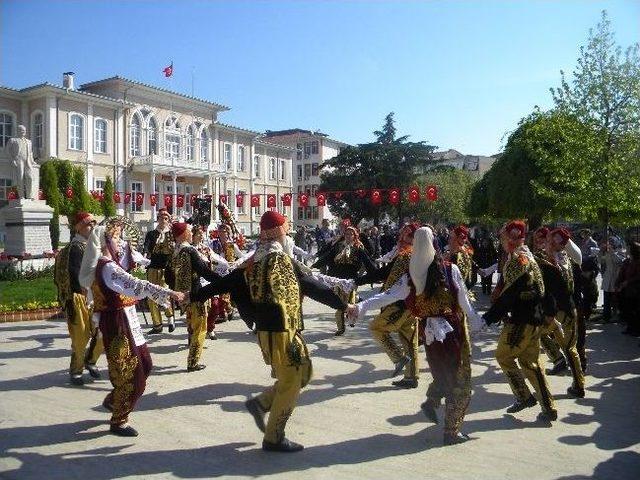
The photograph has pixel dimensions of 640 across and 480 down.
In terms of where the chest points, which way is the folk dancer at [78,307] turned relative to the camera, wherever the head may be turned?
to the viewer's right

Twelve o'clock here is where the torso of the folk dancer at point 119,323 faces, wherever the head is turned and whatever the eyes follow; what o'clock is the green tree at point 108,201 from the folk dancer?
The green tree is roughly at 9 o'clock from the folk dancer.

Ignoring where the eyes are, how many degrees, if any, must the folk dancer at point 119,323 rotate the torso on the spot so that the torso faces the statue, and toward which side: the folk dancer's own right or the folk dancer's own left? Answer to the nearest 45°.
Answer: approximately 90° to the folk dancer's own left

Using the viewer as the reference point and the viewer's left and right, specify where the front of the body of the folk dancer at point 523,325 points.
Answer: facing to the left of the viewer

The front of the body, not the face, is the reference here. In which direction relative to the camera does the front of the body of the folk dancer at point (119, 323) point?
to the viewer's right

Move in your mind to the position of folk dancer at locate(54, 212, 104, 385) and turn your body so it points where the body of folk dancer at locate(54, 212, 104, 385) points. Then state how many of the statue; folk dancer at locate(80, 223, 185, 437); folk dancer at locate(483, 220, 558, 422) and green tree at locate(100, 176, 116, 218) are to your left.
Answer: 2

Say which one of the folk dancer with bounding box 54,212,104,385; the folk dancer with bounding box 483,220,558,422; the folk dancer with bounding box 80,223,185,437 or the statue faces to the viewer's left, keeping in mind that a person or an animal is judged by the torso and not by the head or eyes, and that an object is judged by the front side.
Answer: the folk dancer with bounding box 483,220,558,422

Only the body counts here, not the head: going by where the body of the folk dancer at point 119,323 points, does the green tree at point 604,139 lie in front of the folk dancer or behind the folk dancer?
in front

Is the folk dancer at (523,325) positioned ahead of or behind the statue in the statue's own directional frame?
ahead

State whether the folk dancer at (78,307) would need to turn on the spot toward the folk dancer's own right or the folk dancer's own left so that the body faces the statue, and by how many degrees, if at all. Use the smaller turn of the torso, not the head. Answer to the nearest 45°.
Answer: approximately 90° to the folk dancer's own left
